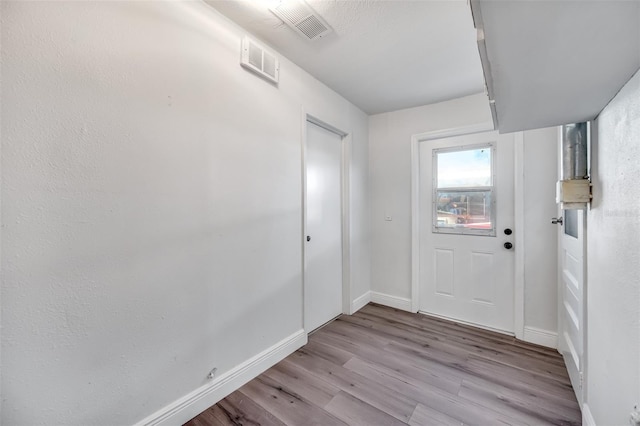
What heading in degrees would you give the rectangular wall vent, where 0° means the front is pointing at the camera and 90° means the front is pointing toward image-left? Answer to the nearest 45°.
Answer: approximately 315°

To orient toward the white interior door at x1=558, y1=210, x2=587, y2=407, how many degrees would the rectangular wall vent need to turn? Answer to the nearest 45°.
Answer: approximately 45° to its left

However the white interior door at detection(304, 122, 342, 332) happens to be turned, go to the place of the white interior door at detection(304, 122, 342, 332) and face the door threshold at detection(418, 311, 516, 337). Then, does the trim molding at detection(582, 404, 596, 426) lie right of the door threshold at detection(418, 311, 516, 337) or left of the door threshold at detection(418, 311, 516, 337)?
right
